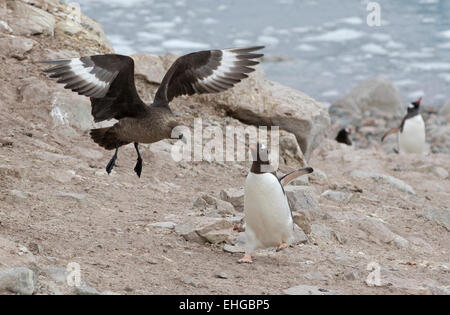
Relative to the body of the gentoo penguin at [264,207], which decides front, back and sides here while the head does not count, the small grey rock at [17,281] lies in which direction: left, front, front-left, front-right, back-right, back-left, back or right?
front

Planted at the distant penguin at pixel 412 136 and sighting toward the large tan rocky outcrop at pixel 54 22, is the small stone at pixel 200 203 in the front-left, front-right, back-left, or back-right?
front-left

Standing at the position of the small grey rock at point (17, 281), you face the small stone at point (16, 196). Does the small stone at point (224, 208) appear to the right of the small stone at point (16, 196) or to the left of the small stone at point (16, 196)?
right

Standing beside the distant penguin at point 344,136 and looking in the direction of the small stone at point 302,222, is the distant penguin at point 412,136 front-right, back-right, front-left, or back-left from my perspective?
back-left

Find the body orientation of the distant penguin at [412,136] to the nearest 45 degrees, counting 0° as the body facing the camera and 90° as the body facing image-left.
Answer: approximately 315°

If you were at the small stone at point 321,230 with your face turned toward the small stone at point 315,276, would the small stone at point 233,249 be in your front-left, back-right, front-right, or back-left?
front-right

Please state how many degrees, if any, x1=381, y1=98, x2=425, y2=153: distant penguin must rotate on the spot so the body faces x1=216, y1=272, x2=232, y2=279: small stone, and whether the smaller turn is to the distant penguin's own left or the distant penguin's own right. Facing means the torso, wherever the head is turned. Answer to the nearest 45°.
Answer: approximately 45° to the distant penguin's own right

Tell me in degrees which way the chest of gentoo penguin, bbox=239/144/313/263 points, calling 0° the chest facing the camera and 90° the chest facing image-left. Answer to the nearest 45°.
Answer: approximately 45°

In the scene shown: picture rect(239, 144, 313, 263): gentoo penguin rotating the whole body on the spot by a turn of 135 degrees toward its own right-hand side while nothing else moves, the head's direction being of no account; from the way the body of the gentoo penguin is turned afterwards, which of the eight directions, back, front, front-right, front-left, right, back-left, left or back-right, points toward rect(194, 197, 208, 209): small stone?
front-left

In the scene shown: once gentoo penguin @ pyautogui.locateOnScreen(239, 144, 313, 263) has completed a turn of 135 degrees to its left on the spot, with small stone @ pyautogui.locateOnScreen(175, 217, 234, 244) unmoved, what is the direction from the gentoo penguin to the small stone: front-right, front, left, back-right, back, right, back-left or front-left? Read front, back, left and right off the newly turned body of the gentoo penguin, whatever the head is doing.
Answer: back

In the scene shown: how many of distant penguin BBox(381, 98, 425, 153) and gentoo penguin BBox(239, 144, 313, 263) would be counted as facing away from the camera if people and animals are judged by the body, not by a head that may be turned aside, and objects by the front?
0
